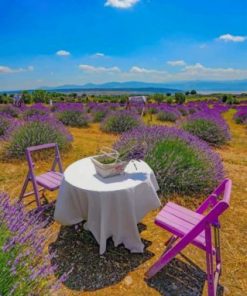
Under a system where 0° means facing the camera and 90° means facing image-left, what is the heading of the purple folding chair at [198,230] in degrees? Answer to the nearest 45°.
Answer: approximately 135°

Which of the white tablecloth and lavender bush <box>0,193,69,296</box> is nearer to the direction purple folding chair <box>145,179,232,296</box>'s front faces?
the white tablecloth

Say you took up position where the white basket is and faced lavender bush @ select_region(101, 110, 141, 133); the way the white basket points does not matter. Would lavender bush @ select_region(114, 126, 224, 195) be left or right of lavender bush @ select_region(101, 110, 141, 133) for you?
right

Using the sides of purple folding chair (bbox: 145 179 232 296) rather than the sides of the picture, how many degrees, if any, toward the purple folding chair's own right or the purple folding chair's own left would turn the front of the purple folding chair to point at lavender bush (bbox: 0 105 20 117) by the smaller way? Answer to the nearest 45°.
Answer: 0° — it already faces it

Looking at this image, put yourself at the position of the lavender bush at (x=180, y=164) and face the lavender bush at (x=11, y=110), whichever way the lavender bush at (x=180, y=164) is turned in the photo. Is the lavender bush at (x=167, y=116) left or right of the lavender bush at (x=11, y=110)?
right
